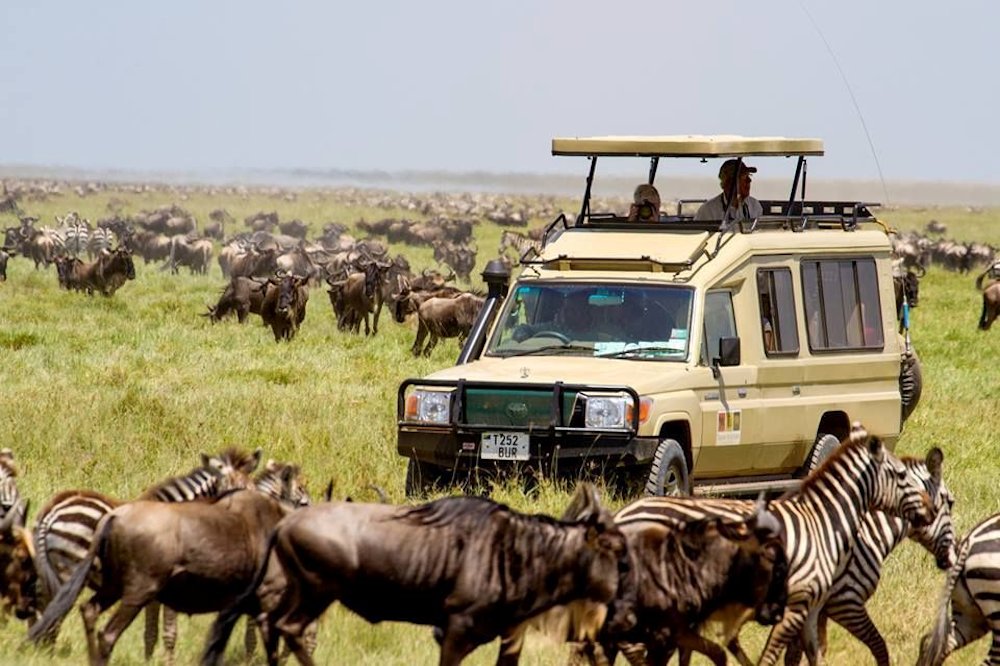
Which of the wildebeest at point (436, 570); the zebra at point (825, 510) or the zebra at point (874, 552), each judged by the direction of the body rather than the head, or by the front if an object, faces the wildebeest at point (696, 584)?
the wildebeest at point (436, 570)

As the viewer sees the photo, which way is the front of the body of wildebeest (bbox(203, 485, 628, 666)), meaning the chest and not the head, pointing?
to the viewer's right

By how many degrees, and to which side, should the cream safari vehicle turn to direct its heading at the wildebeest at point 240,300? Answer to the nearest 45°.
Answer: approximately 90° to its right

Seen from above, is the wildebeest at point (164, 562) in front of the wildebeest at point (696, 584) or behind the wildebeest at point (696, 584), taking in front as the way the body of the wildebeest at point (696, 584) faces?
behind

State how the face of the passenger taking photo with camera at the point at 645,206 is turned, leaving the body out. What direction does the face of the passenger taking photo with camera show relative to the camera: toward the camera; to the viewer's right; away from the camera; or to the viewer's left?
toward the camera

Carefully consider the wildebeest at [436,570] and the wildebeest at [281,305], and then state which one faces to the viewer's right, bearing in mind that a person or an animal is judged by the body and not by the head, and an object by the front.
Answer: the wildebeest at [436,570]

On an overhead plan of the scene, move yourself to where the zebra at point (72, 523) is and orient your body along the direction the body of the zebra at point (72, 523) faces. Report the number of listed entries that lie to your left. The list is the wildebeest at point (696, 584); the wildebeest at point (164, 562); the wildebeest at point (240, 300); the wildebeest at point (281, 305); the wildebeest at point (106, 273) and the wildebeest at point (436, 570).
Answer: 3

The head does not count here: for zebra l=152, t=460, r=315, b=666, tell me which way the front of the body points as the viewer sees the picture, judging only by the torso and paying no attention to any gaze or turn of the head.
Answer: to the viewer's right

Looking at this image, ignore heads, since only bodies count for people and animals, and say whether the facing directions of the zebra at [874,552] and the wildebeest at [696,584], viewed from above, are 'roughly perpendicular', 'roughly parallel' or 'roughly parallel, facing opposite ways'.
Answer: roughly parallel

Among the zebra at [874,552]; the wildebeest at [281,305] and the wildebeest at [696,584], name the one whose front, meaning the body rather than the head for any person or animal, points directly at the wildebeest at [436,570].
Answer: the wildebeest at [281,305]

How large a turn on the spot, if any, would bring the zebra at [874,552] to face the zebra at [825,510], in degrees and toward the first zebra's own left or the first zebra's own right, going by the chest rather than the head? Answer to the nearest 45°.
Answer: approximately 135° to the first zebra's own right

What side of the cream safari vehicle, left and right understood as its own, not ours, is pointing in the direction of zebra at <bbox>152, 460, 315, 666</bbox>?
front

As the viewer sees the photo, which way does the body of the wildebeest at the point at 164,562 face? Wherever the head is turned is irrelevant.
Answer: to the viewer's right

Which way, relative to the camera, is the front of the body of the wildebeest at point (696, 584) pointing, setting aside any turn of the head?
to the viewer's right

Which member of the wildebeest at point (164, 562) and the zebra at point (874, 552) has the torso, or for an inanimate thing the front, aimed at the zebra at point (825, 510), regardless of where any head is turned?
the wildebeest

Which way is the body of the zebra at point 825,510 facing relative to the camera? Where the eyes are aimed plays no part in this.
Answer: to the viewer's right

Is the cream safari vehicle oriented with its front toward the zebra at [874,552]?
no

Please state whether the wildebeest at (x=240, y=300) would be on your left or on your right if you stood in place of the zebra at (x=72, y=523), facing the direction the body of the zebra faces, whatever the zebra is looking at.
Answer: on your left

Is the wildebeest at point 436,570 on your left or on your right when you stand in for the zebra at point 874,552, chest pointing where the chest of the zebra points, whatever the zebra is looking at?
on your right
